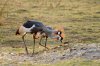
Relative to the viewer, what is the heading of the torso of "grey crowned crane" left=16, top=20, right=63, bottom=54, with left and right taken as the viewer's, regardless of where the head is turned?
facing to the right of the viewer
